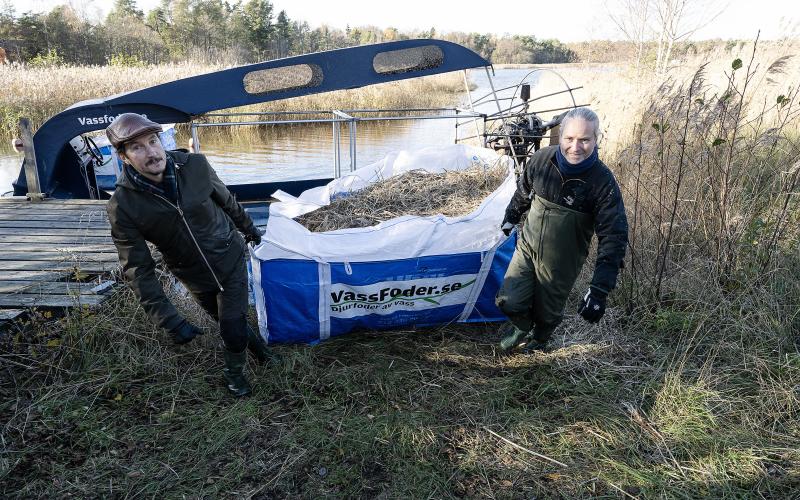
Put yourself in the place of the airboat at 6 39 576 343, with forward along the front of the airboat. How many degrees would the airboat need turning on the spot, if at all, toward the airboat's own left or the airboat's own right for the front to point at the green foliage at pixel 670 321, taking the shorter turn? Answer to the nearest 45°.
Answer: approximately 180°

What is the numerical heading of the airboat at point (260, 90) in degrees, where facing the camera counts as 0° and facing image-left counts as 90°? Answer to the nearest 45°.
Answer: approximately 90°

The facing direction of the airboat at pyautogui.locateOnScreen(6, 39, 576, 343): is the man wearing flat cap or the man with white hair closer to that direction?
the man wearing flat cap

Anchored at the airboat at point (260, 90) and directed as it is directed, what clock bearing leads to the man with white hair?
The man with white hair is roughly at 8 o'clock from the airboat.

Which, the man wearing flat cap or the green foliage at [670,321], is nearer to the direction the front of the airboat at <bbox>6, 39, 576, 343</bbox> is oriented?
the man wearing flat cap

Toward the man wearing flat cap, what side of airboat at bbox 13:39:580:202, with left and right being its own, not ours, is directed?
left
